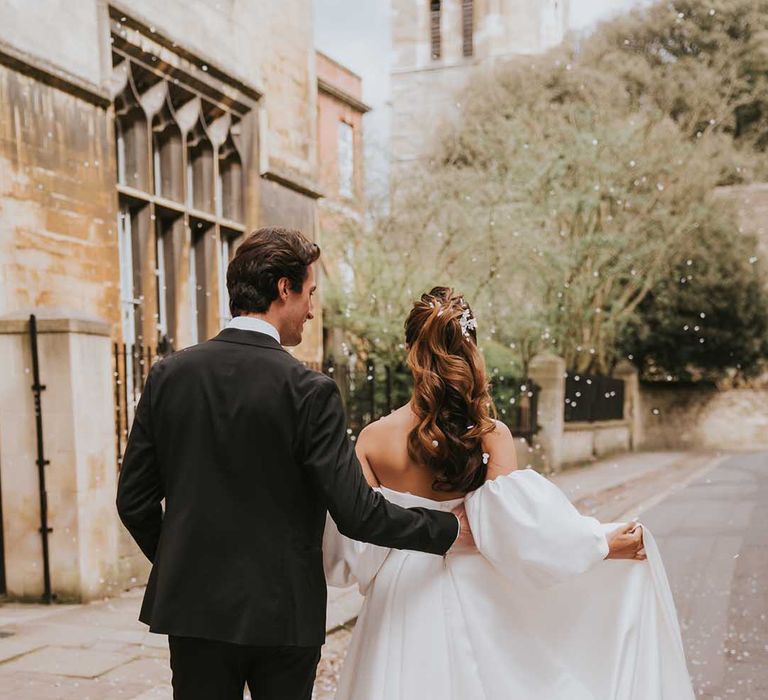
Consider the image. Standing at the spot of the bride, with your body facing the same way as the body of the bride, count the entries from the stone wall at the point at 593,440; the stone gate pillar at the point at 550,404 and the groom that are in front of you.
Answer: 2

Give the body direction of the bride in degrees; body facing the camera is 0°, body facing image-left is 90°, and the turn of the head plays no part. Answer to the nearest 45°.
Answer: approximately 180°

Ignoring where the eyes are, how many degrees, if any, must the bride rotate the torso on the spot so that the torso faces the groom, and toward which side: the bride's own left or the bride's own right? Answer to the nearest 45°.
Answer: approximately 135° to the bride's own left

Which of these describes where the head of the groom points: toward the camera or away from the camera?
away from the camera

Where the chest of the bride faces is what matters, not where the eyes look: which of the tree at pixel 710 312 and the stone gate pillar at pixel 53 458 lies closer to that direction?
the tree

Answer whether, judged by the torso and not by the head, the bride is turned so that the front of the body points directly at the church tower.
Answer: yes

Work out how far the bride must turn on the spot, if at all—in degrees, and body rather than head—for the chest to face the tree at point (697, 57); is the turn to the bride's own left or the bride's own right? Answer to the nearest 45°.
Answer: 0° — they already face it
